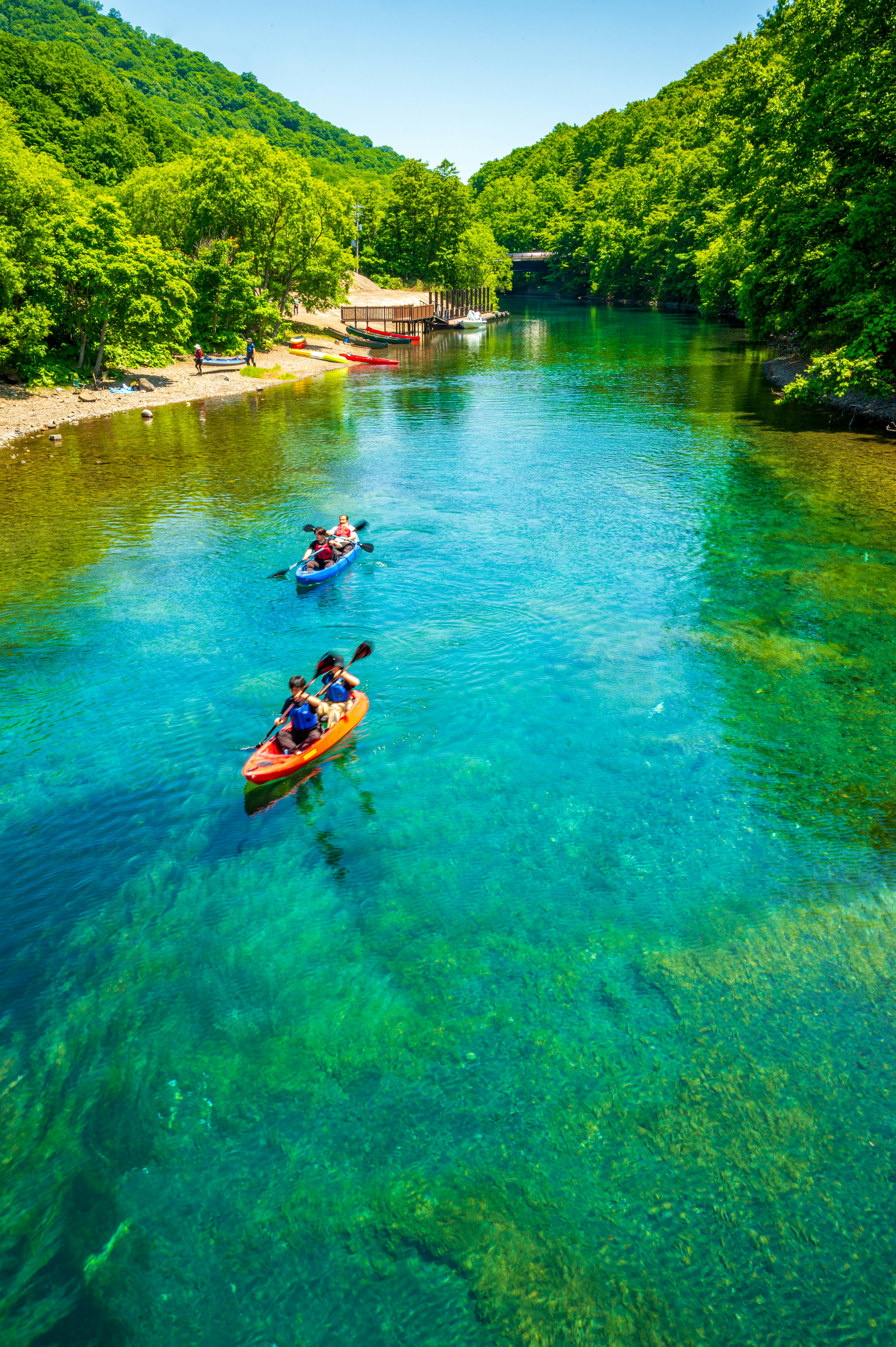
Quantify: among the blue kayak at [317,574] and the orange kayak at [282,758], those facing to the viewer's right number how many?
0

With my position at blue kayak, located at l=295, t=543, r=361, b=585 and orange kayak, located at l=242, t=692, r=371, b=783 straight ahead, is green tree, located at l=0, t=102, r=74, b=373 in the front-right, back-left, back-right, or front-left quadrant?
back-right
